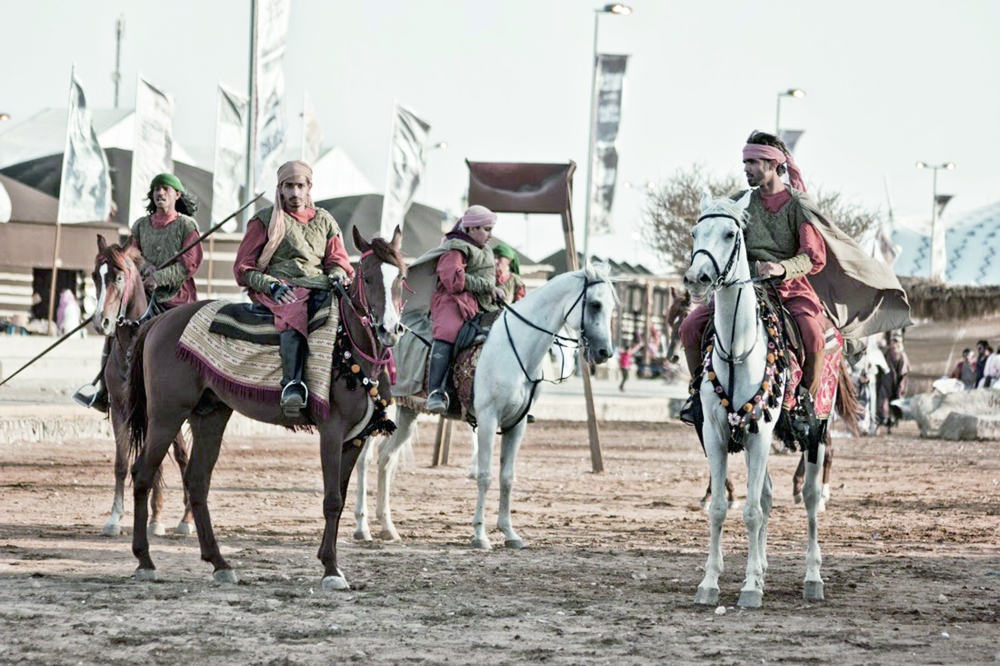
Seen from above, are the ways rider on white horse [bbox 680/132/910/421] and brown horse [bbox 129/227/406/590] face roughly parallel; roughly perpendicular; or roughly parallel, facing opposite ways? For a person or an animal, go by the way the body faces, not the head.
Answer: roughly perpendicular

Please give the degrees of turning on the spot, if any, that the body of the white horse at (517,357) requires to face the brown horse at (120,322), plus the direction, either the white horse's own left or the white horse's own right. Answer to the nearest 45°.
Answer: approximately 135° to the white horse's own right

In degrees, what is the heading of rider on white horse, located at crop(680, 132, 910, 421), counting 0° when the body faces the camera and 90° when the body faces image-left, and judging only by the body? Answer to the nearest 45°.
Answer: approximately 45°

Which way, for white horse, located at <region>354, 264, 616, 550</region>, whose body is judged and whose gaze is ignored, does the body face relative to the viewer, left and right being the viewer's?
facing the viewer and to the right of the viewer

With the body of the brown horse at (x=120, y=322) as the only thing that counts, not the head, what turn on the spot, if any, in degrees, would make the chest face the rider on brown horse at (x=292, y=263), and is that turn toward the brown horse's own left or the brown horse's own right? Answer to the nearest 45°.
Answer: approximately 90° to the brown horse's own left

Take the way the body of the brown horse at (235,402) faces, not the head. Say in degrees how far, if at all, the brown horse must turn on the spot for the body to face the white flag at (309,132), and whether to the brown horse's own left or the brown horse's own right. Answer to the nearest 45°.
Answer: approximately 135° to the brown horse's own left

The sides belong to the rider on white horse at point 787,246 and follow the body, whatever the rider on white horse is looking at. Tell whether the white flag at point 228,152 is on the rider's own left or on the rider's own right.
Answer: on the rider's own right

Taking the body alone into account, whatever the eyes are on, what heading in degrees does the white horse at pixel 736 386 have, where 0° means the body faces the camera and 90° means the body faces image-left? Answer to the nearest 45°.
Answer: approximately 45°

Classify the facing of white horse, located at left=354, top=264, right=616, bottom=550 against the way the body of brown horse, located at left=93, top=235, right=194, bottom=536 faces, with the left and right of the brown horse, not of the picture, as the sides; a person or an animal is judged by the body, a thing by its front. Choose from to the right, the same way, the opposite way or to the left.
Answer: to the left

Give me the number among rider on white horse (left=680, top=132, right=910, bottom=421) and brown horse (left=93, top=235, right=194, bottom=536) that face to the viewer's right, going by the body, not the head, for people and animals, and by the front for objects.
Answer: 0

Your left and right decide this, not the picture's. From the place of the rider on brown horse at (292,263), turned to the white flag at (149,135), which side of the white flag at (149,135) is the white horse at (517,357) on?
right

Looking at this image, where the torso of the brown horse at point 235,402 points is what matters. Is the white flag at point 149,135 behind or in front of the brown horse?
behind

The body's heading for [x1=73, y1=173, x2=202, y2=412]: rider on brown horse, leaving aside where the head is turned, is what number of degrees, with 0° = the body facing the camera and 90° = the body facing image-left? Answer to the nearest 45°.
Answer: approximately 45°
